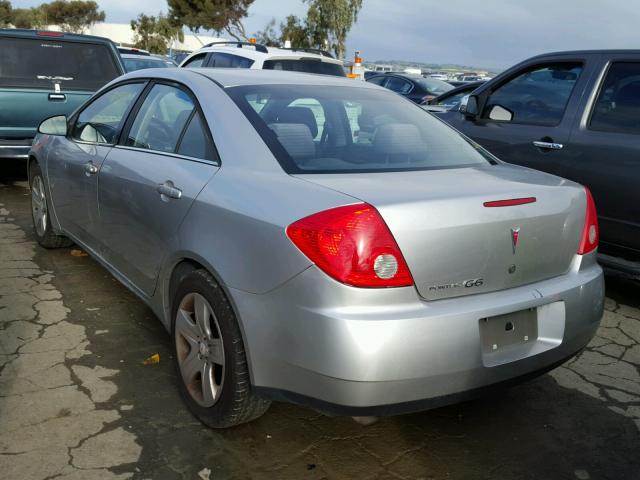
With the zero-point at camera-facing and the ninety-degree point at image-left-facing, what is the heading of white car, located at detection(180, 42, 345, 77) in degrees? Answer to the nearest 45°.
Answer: approximately 135°

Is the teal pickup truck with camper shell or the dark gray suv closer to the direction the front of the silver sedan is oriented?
the teal pickup truck with camper shell

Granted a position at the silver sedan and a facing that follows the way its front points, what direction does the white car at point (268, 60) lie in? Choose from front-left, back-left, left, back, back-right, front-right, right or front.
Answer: front-right

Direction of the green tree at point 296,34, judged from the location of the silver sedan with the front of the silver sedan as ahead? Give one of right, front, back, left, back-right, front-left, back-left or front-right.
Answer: front-right

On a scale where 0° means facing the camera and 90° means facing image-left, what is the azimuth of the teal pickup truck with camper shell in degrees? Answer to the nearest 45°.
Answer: approximately 180°

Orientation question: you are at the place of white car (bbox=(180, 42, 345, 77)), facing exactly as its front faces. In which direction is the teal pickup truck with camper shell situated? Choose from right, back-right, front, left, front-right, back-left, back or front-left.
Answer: left

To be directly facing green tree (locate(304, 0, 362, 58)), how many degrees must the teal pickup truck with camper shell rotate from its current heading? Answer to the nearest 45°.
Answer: approximately 45° to its right

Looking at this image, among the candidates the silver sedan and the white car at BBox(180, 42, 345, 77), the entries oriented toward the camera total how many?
0

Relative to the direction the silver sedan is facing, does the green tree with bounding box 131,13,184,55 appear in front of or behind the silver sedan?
in front

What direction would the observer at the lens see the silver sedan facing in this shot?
facing away from the viewer and to the left of the viewer

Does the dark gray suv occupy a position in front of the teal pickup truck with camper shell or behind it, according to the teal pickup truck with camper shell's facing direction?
behind

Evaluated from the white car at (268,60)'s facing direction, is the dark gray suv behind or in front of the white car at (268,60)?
behind

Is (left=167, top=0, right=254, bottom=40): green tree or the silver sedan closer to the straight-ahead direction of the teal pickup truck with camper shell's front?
the green tree
